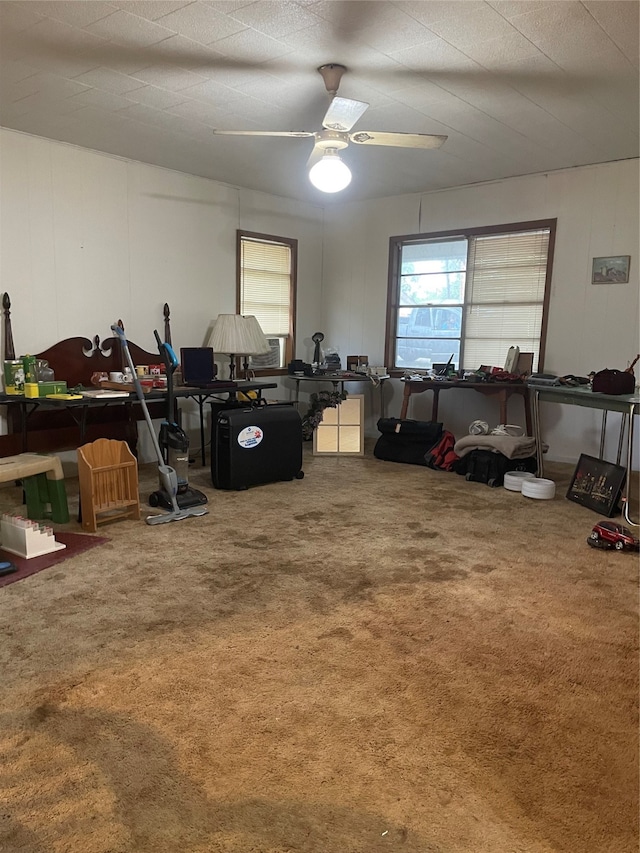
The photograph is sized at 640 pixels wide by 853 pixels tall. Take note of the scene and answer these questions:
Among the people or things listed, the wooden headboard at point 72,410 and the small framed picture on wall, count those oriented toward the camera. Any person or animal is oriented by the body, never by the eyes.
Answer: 2

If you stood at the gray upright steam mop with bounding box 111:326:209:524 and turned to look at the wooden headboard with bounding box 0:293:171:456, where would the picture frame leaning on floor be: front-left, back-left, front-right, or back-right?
back-right

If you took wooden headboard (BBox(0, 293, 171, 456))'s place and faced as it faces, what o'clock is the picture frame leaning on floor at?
The picture frame leaning on floor is roughly at 10 o'clock from the wooden headboard.

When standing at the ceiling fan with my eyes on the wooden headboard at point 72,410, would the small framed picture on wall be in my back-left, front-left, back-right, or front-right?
back-right

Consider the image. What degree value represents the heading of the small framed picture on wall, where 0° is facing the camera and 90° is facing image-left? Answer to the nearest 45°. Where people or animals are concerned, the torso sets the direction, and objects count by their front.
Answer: approximately 0°

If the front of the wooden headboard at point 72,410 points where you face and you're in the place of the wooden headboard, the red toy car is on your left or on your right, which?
on your left

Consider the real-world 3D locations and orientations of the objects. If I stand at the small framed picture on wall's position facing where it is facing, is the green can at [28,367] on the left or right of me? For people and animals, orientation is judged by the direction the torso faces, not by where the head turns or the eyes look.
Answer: on my right

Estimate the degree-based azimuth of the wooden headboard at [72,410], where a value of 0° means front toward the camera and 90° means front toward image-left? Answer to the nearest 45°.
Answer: approximately 0°

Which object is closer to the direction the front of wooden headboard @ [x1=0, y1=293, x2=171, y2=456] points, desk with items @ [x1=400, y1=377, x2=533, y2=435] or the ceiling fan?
the ceiling fan

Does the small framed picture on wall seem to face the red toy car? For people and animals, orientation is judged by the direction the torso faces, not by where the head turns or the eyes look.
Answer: yes

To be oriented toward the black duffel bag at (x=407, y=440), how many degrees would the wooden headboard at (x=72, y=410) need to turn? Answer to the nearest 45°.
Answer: approximately 90° to its left
